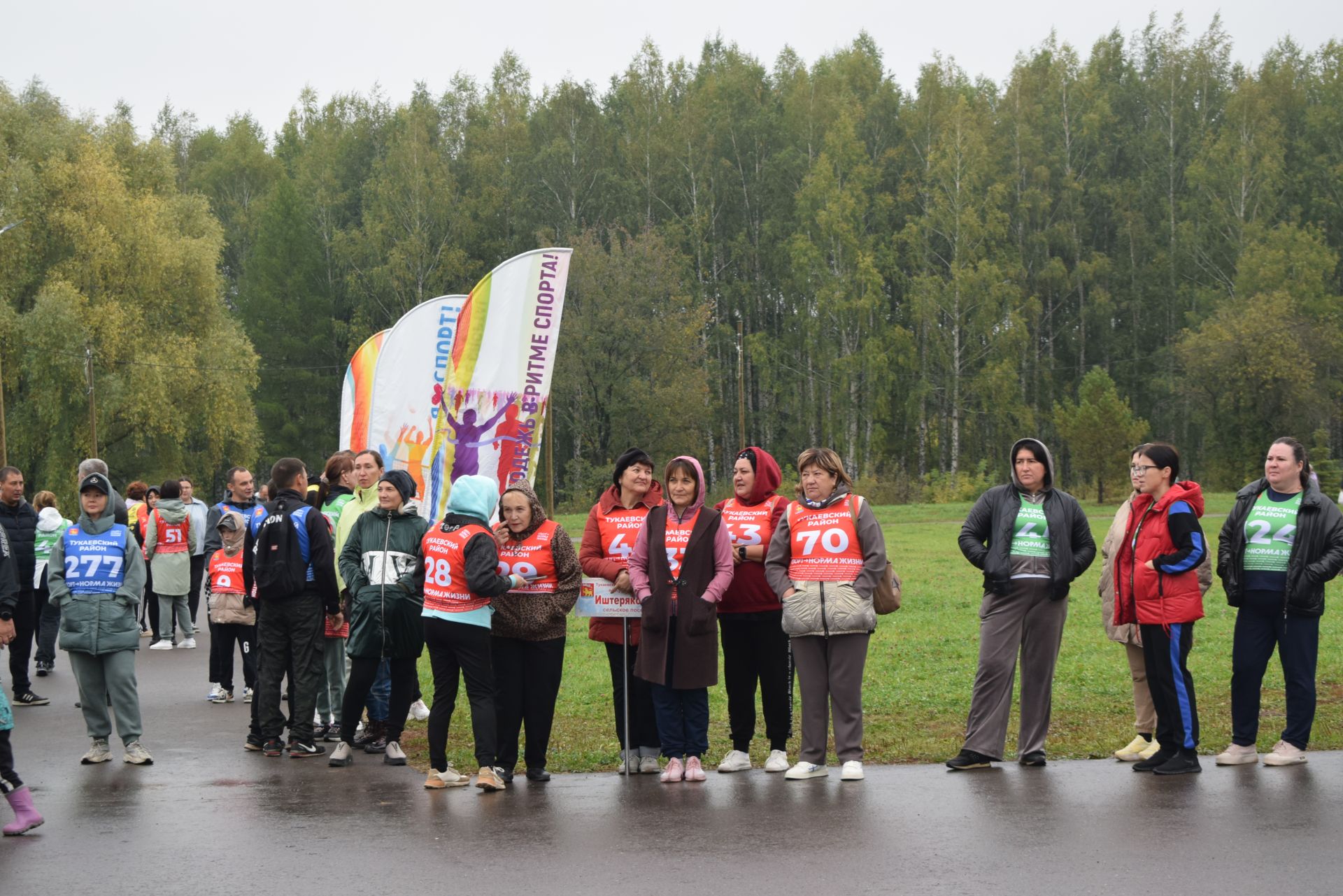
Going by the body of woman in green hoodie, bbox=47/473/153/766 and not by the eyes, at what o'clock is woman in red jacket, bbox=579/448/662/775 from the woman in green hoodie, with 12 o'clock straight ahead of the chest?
The woman in red jacket is roughly at 10 o'clock from the woman in green hoodie.

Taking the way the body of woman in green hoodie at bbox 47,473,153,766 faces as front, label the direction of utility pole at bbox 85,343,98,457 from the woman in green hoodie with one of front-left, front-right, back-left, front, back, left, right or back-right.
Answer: back

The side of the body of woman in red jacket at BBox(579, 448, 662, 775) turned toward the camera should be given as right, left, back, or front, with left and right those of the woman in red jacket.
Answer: front

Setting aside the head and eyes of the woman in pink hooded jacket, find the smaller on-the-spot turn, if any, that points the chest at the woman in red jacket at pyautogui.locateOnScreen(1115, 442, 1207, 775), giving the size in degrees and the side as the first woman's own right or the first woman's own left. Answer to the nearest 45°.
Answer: approximately 90° to the first woman's own left

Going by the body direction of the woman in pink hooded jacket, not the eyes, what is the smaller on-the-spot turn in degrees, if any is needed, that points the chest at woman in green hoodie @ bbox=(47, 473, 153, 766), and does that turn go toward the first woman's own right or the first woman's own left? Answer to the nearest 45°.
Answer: approximately 90° to the first woman's own right

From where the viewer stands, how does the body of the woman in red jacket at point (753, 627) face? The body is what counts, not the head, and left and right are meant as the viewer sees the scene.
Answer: facing the viewer and to the left of the viewer

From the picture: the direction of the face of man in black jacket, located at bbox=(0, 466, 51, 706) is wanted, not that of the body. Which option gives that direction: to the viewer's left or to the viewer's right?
to the viewer's right

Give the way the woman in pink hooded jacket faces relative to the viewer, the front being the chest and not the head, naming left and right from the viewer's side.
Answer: facing the viewer

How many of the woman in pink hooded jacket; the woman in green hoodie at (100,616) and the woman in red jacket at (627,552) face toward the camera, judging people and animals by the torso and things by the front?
3

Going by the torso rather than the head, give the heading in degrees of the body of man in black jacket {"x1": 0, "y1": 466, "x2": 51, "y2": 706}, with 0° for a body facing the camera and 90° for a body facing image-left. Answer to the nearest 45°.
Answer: approximately 315°

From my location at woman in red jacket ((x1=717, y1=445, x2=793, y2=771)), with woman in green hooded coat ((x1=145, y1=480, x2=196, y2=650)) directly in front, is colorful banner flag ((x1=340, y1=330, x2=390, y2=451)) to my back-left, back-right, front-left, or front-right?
front-right

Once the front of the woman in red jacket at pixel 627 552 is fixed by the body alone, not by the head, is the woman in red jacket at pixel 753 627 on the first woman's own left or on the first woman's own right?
on the first woman's own left
